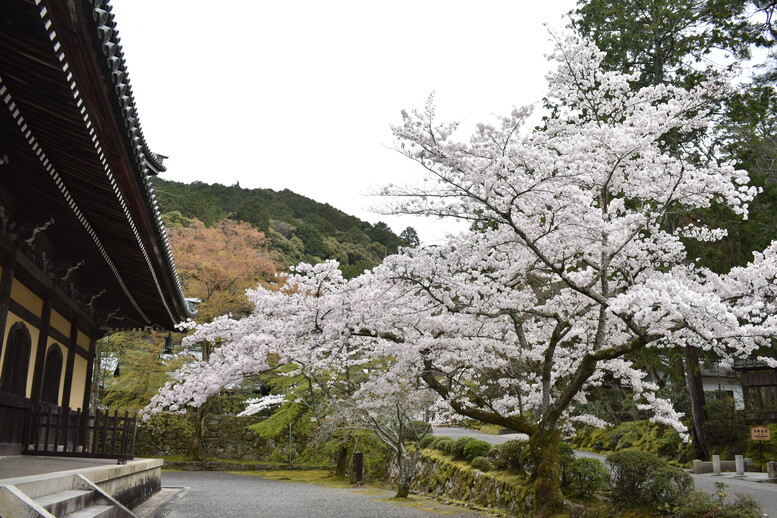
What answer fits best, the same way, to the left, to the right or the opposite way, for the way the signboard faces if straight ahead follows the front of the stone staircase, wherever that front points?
to the right

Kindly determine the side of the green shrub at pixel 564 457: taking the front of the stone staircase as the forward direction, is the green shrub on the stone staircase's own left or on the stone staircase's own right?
on the stone staircase's own left

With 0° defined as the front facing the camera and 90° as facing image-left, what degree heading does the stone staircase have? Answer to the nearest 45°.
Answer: approximately 315°

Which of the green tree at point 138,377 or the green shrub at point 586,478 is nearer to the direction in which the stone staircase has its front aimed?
the green shrub

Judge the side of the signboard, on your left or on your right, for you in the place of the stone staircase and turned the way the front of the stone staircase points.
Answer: on your left

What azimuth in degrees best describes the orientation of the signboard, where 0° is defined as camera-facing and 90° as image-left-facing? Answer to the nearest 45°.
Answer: approximately 0°

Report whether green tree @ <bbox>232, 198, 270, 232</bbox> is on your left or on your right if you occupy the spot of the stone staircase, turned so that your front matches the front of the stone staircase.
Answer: on your left
